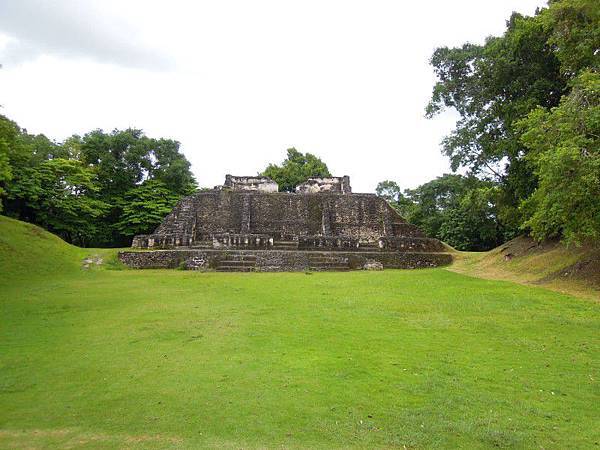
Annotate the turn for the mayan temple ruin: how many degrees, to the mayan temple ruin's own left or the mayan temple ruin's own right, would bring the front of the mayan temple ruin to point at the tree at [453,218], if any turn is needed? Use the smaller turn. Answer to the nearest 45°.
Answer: approximately 135° to the mayan temple ruin's own left

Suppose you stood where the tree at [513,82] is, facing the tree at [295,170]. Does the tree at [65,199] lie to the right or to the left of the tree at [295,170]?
left

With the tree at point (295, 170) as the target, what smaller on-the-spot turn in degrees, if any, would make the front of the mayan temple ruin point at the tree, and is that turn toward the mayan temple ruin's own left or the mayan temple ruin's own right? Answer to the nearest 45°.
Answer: approximately 180°

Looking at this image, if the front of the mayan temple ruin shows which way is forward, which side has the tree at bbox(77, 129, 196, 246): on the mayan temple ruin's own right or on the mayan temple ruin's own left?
on the mayan temple ruin's own right

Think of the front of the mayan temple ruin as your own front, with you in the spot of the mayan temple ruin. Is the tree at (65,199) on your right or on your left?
on your right

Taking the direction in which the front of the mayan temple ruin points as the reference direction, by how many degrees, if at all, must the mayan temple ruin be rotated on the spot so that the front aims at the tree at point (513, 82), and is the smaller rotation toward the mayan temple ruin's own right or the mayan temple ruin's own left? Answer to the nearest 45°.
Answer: approximately 45° to the mayan temple ruin's own left

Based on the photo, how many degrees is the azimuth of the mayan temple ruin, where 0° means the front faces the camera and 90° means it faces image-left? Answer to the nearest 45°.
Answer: approximately 0°

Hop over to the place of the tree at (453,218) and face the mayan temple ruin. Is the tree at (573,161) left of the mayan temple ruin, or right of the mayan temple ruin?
left

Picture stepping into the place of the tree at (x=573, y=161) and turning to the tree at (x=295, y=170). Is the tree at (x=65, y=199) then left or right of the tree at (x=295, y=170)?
left

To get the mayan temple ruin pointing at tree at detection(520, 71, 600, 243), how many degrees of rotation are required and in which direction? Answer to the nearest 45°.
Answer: approximately 45° to its left

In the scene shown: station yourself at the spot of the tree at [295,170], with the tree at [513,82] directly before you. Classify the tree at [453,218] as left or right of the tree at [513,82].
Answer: left
